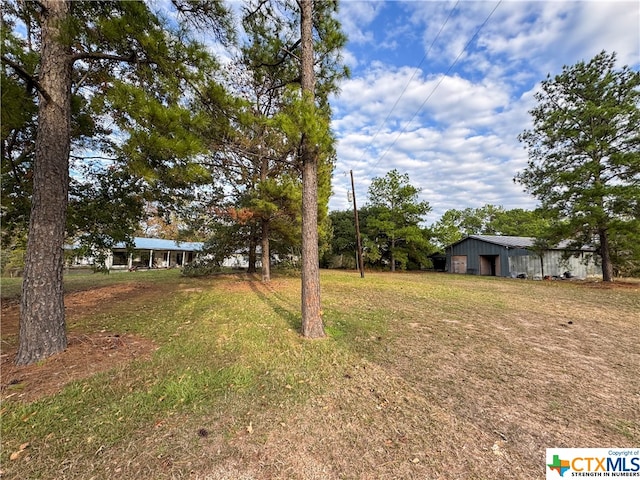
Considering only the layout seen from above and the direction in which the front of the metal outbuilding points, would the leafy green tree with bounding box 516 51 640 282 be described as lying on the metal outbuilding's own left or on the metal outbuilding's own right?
on the metal outbuilding's own left

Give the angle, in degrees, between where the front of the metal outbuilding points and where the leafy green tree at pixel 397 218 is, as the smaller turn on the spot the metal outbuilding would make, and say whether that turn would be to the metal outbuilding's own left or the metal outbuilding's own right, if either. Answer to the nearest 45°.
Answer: approximately 45° to the metal outbuilding's own right

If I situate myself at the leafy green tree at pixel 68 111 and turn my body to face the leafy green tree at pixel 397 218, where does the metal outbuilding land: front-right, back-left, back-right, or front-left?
front-right

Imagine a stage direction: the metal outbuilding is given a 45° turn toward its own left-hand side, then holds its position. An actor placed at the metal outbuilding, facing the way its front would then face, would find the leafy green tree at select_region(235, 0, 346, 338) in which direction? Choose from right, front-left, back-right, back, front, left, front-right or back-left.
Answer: front

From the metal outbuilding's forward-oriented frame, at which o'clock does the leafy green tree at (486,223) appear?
The leafy green tree is roughly at 4 o'clock from the metal outbuilding.

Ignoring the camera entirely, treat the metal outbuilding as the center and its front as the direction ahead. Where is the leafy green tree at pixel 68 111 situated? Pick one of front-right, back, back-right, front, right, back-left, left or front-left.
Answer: front-left

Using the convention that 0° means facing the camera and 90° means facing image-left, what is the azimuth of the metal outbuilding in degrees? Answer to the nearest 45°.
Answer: approximately 45°
